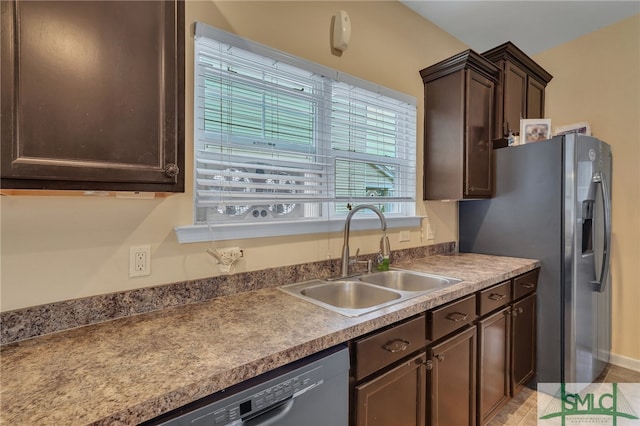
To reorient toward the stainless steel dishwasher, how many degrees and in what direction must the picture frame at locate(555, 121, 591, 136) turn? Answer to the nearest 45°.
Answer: approximately 45° to its right

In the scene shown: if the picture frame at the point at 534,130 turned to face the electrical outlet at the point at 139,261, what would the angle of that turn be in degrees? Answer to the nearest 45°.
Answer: approximately 90° to its right

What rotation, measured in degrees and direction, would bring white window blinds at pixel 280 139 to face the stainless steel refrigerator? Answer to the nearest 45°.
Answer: approximately 45° to its left

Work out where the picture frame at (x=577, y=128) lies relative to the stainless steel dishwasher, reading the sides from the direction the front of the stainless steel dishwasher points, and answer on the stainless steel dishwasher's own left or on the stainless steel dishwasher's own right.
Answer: on the stainless steel dishwasher's own left

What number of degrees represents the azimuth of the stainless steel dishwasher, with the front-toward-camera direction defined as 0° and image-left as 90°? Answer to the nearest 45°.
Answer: approximately 315°

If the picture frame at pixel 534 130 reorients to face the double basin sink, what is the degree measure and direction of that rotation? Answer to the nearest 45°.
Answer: approximately 90° to its right

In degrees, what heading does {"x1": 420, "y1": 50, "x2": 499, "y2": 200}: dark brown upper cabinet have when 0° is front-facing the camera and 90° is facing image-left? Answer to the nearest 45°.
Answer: approximately 315°
